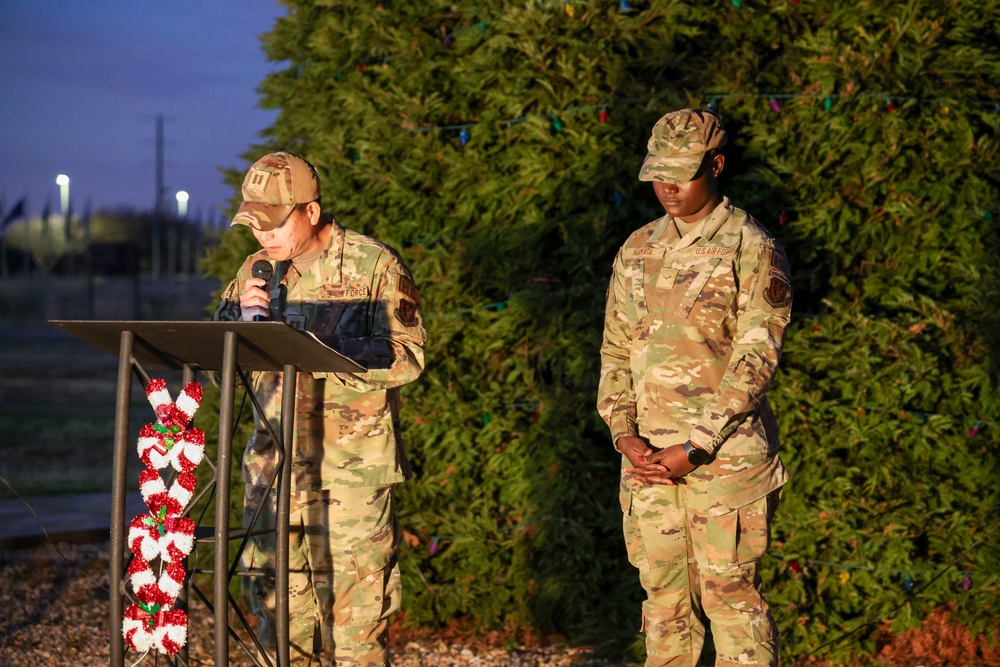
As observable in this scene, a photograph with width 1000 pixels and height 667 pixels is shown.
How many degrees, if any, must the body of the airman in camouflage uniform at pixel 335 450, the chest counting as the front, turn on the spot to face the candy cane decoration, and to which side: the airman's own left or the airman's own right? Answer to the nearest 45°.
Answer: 0° — they already face it

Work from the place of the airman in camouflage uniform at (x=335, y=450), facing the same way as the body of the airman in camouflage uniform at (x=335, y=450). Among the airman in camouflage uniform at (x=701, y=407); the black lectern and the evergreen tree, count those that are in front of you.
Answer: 1

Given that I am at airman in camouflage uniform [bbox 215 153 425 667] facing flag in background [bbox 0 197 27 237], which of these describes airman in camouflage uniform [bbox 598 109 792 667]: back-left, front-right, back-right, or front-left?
back-right

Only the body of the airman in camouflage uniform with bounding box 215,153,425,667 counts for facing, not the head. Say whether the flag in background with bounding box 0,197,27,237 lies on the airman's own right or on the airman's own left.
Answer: on the airman's own right

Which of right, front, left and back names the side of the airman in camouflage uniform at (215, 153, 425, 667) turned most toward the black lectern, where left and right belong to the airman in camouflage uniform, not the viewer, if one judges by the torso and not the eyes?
front

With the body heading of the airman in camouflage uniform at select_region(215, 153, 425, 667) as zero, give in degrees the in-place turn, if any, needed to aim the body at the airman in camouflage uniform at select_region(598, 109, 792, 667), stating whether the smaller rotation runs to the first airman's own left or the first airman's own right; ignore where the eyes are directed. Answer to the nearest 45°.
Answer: approximately 135° to the first airman's own left

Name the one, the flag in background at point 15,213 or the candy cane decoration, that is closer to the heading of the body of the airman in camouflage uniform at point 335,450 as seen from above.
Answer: the candy cane decoration
